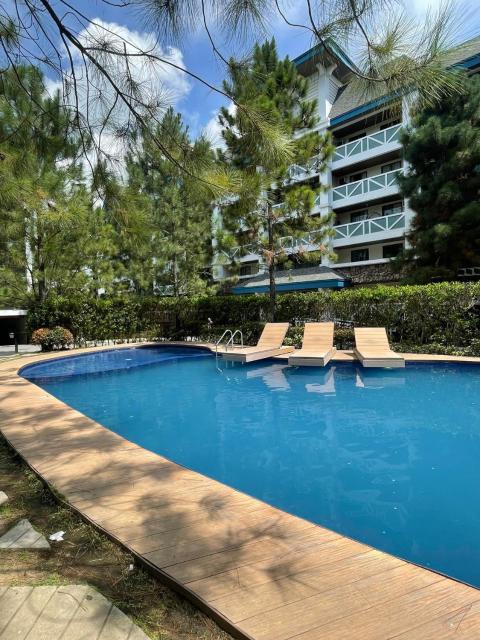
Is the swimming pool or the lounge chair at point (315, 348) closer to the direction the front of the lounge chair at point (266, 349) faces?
the swimming pool

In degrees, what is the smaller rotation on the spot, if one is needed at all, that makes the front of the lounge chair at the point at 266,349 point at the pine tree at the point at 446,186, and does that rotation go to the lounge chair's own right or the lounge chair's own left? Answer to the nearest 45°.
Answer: approximately 135° to the lounge chair's own left

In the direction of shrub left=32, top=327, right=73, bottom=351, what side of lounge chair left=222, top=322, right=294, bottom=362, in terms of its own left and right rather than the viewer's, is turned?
right

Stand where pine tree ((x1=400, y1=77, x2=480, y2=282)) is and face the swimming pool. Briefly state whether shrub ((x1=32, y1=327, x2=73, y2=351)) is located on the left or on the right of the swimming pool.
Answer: right

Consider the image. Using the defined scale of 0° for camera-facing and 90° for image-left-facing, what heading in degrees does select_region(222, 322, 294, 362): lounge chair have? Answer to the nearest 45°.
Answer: approximately 45°

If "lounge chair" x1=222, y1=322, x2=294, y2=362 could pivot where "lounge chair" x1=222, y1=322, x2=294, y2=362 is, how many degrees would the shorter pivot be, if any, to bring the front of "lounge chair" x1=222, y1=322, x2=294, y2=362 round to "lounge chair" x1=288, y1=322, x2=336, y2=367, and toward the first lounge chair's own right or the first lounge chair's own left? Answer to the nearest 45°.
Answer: approximately 90° to the first lounge chair's own left

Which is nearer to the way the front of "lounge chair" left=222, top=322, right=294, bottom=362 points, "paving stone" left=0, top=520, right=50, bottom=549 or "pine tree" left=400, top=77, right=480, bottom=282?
the paving stone
